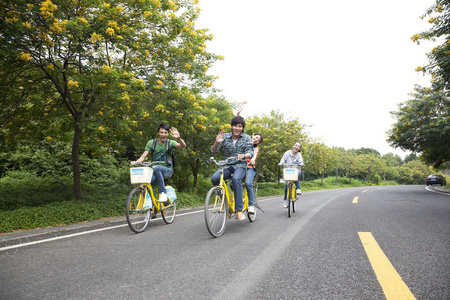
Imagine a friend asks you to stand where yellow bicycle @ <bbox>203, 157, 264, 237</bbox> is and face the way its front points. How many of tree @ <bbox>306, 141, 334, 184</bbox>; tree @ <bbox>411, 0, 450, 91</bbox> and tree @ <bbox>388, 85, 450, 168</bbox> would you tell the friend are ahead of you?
0

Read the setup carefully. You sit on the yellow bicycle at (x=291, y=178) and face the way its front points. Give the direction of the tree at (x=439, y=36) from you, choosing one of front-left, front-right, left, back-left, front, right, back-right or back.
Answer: back-left

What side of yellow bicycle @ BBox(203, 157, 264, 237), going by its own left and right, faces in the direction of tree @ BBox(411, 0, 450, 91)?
back

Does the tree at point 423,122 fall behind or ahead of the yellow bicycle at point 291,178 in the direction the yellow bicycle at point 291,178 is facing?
behind

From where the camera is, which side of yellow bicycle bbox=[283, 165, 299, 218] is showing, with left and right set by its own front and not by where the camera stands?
front

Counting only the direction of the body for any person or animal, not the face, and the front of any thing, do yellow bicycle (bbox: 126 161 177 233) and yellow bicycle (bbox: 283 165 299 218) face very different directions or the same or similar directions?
same or similar directions

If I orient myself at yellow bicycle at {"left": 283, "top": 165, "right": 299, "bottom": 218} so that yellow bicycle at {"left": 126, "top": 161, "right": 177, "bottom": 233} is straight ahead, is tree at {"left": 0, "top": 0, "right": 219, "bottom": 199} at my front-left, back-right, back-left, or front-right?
front-right

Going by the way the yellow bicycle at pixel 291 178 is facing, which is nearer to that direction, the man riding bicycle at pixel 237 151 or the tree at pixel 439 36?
the man riding bicycle

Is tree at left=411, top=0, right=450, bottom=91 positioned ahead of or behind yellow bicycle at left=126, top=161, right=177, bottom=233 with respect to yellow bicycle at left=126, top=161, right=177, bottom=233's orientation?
behind

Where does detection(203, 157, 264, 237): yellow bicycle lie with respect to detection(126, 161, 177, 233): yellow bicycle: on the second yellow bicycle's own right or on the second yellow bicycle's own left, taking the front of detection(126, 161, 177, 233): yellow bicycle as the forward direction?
on the second yellow bicycle's own left

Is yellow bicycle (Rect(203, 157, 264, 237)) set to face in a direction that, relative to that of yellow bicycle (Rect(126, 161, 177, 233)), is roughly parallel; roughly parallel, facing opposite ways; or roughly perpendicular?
roughly parallel

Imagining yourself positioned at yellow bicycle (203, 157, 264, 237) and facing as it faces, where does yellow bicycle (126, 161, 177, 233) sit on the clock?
yellow bicycle (126, 161, 177, 233) is roughly at 2 o'clock from yellow bicycle (203, 157, 264, 237).

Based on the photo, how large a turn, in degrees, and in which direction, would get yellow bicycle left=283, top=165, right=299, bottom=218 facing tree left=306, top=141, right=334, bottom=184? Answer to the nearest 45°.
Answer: approximately 180°

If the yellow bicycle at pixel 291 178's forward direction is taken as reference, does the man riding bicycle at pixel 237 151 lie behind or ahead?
ahead

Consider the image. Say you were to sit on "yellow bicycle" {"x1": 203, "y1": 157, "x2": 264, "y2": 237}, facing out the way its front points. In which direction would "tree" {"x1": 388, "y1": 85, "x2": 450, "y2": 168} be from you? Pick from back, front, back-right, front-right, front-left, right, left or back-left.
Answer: back

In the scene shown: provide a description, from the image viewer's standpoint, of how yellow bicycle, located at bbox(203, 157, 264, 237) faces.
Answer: facing the viewer and to the left of the viewer

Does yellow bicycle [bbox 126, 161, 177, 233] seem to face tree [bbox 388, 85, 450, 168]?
no

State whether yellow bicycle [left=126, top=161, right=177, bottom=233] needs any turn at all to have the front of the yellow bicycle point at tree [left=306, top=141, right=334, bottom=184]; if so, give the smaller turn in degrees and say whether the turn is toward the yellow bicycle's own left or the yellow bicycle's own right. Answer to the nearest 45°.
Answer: approximately 180°

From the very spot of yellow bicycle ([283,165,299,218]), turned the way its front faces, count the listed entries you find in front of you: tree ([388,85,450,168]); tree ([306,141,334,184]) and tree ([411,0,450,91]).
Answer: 0

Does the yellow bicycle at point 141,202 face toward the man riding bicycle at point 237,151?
no
